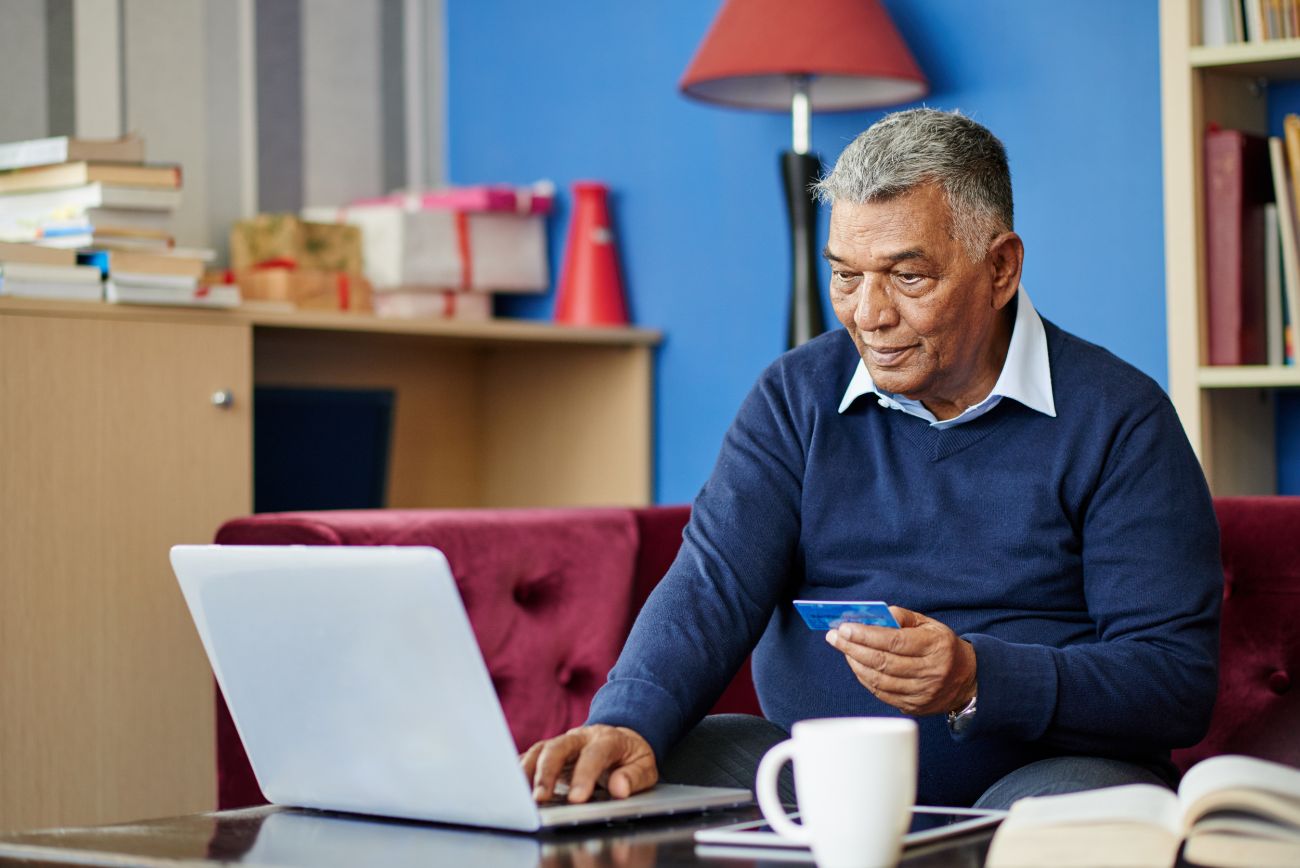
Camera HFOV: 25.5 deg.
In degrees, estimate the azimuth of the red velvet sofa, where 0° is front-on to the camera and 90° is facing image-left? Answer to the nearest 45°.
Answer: approximately 0°

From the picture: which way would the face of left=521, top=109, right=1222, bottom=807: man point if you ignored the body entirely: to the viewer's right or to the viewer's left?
to the viewer's left

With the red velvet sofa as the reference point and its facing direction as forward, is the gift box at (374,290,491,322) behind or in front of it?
behind

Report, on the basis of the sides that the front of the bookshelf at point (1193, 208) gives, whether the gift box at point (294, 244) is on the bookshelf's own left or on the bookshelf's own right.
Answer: on the bookshelf's own right

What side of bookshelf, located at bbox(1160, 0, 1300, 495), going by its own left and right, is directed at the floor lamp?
right

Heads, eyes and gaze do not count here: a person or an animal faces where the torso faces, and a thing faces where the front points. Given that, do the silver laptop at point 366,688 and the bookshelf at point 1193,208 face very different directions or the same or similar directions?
very different directions

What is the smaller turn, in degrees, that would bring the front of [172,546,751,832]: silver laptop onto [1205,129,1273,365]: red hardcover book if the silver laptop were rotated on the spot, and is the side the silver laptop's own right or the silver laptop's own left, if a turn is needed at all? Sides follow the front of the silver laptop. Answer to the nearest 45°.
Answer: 0° — it already faces it

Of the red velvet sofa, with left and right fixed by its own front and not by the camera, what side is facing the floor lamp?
back

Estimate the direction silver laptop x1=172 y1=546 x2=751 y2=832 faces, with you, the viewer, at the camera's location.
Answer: facing away from the viewer and to the right of the viewer

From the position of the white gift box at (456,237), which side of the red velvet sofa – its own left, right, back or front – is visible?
back
